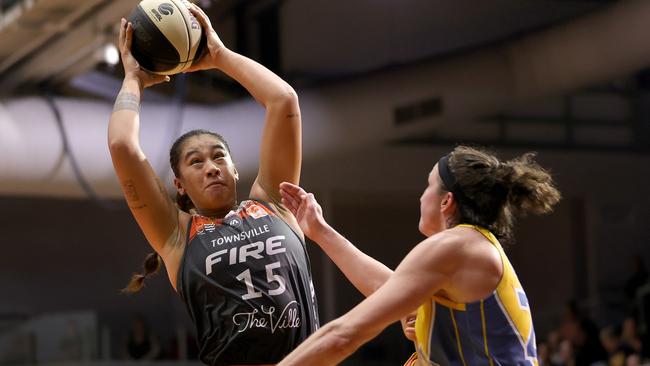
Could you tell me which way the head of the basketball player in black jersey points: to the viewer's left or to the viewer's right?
to the viewer's right

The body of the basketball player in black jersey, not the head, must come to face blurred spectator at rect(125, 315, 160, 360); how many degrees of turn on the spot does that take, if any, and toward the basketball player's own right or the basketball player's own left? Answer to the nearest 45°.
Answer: approximately 180°

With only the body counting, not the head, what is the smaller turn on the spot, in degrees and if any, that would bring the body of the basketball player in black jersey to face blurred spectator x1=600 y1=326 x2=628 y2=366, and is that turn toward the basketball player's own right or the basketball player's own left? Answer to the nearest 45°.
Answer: approximately 135° to the basketball player's own left

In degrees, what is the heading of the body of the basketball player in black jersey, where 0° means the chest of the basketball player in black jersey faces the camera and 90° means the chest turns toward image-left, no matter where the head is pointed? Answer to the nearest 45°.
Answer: approximately 0°

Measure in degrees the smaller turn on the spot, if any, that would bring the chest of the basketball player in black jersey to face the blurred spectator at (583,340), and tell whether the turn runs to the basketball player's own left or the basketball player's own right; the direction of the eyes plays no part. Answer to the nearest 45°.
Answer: approximately 135° to the basketball player's own left
